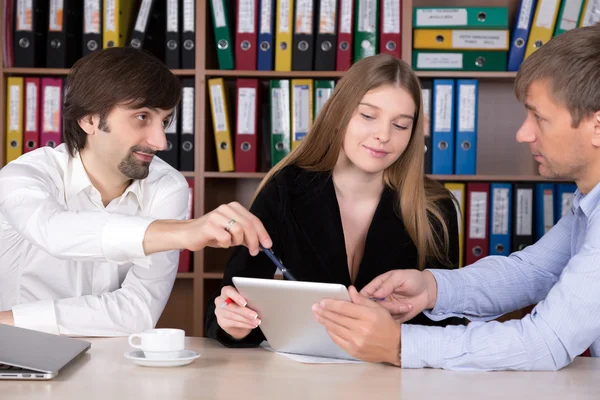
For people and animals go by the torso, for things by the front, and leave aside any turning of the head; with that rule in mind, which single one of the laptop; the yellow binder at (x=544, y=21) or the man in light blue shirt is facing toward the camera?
the yellow binder

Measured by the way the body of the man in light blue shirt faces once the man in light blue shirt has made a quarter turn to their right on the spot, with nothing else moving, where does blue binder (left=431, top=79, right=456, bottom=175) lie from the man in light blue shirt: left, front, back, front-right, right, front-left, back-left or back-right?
front

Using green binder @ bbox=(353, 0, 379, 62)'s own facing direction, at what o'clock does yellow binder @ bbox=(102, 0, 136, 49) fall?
The yellow binder is roughly at 3 o'clock from the green binder.

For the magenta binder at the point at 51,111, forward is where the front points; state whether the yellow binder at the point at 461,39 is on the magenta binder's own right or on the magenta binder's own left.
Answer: on the magenta binder's own left

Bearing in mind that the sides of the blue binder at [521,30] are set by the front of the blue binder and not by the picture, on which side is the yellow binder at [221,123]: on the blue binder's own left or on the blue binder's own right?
on the blue binder's own right

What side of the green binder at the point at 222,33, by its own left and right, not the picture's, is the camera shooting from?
front

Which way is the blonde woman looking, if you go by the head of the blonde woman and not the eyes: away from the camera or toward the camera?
toward the camera

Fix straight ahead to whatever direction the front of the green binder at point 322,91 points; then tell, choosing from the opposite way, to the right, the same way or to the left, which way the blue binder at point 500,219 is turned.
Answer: the same way

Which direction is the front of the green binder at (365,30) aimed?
toward the camera

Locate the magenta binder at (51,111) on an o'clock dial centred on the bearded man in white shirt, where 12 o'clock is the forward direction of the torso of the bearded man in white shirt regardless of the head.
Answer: The magenta binder is roughly at 7 o'clock from the bearded man in white shirt.

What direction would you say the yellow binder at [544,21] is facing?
toward the camera

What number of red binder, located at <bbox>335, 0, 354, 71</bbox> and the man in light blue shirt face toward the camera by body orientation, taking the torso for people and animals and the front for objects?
1

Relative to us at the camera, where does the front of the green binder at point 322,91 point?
facing the viewer
